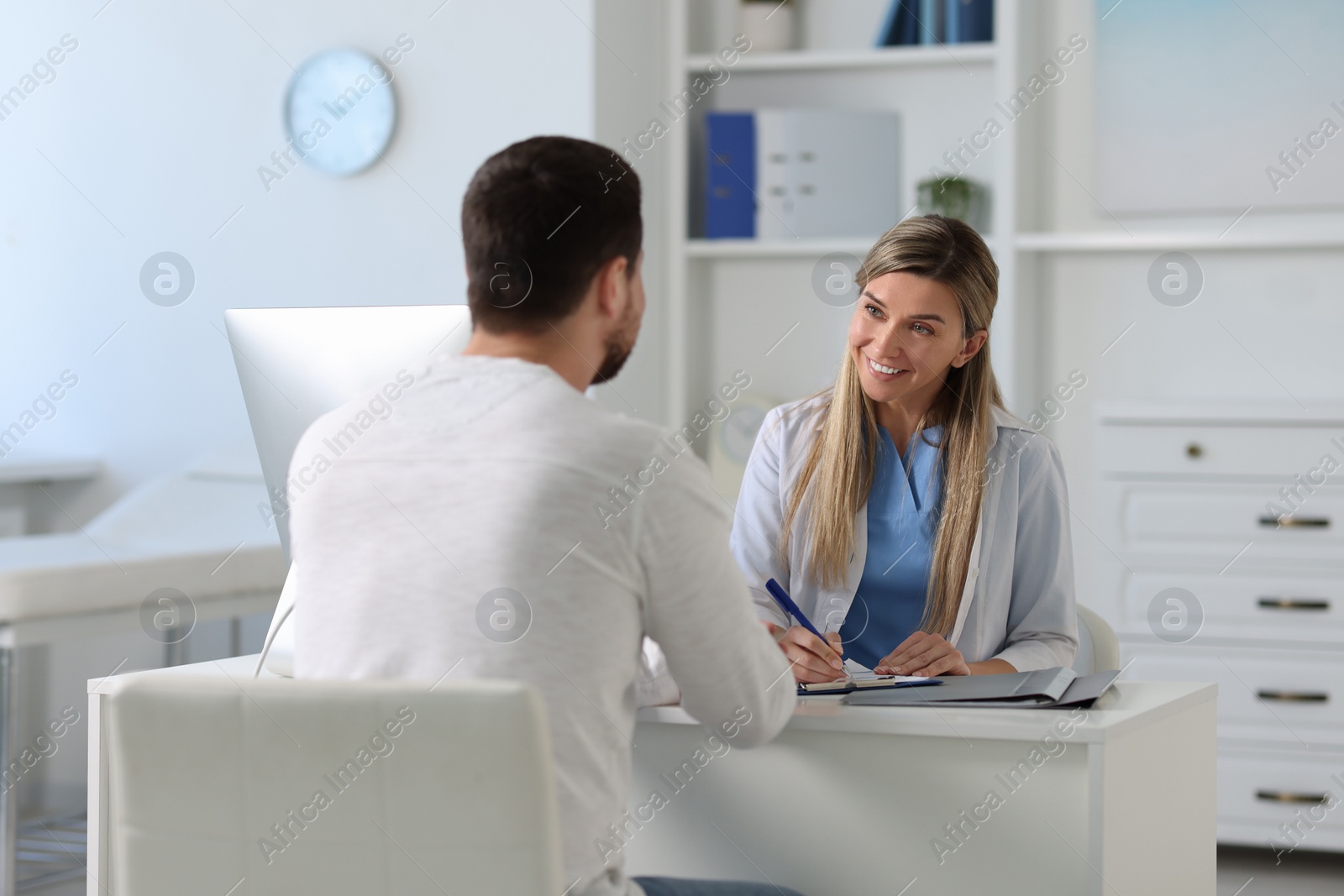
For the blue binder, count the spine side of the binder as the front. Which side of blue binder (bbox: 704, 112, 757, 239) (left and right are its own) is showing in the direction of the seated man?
front

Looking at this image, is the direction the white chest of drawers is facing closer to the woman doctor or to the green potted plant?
the woman doctor

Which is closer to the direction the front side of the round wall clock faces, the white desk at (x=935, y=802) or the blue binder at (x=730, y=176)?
the white desk

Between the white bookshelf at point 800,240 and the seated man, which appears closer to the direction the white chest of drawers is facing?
the seated man

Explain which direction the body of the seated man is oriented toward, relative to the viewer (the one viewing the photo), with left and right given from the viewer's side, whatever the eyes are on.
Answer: facing away from the viewer and to the right of the viewer

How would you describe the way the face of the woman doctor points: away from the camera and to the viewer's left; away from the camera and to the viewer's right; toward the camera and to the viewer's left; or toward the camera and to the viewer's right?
toward the camera and to the viewer's left

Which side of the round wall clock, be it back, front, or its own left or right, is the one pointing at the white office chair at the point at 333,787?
front

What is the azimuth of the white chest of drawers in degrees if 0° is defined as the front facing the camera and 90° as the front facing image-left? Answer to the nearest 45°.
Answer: approximately 0°
